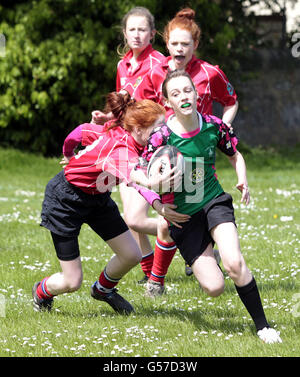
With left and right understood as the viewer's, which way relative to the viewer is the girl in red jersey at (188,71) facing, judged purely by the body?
facing the viewer

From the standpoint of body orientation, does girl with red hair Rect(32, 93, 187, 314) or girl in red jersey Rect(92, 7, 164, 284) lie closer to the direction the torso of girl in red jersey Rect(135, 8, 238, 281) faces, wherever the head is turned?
the girl with red hair

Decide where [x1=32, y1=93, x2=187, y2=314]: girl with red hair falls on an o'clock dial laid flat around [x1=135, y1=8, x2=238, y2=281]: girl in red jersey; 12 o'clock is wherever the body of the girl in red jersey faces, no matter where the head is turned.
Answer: The girl with red hair is roughly at 1 o'clock from the girl in red jersey.
